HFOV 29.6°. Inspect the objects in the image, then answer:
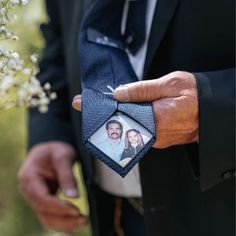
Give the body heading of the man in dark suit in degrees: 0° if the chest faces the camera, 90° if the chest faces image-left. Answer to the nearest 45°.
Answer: approximately 45°
